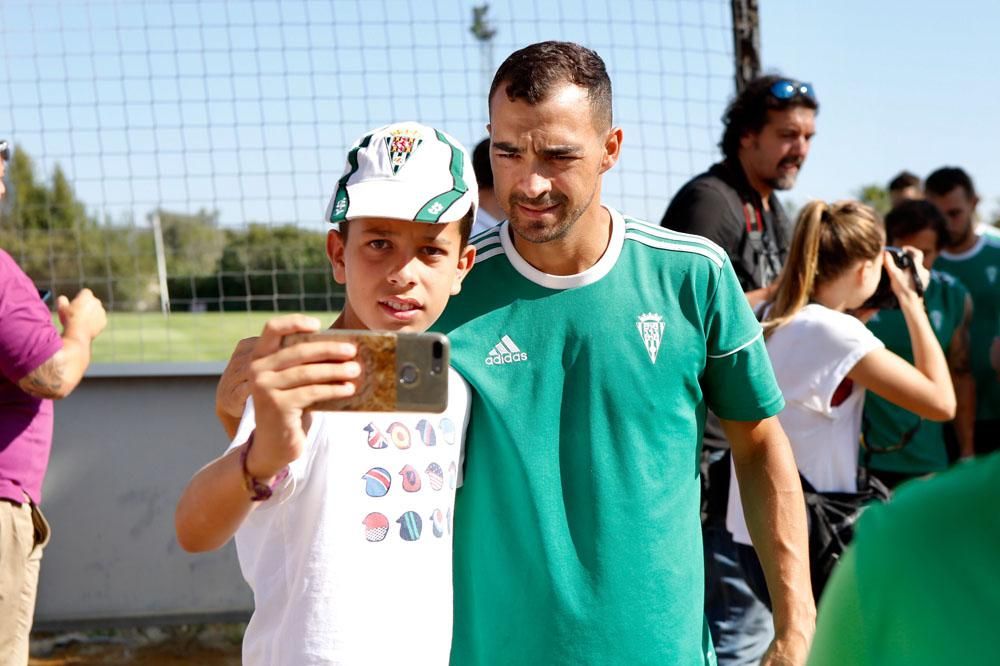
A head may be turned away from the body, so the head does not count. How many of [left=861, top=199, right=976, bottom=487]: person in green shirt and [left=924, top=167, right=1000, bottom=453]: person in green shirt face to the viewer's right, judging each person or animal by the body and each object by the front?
0

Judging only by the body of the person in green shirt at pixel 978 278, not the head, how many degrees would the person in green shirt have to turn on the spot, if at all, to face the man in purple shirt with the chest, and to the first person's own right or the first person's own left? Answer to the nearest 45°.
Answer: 0° — they already face them

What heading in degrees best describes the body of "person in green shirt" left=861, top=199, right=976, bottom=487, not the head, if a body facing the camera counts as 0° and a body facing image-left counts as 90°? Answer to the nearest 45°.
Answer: approximately 45°

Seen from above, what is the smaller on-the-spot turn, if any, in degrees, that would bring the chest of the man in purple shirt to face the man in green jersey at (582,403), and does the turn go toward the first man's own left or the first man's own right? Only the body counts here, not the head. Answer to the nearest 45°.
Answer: approximately 45° to the first man's own right

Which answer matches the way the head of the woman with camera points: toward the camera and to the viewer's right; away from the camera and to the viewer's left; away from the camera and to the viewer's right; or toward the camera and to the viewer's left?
away from the camera and to the viewer's right

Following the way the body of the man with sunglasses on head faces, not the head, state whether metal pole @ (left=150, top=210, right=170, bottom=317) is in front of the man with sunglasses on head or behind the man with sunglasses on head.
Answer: behind

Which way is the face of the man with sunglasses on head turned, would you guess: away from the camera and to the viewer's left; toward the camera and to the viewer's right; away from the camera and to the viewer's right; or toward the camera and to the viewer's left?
toward the camera and to the viewer's right

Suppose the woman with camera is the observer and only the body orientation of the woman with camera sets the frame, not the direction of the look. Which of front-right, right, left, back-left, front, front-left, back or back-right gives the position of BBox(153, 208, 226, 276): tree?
left

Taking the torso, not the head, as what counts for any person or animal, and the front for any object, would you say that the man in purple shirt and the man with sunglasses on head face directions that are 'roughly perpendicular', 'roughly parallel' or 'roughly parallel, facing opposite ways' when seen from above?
roughly perpendicular

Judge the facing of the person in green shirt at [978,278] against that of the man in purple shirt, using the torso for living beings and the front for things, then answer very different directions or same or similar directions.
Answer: very different directions

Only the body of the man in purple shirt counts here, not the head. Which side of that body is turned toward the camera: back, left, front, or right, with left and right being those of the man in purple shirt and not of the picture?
right

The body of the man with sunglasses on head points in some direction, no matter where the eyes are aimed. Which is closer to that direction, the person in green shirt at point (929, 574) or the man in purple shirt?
the person in green shirt

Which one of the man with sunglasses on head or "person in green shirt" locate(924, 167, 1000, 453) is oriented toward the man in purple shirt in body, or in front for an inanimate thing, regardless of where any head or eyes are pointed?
the person in green shirt

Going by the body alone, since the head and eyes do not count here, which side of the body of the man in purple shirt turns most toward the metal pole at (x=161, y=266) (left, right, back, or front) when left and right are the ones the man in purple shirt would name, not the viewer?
left
